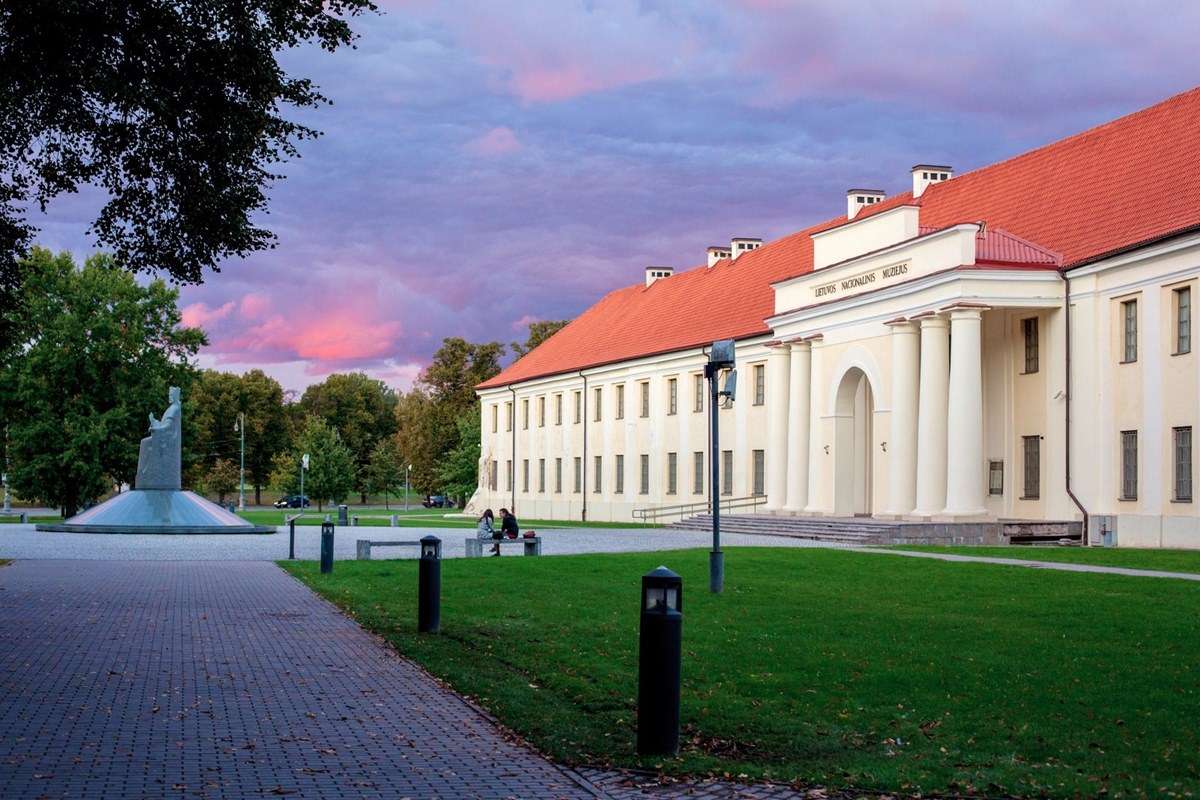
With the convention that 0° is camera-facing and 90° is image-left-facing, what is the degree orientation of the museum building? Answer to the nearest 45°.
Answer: approximately 45°

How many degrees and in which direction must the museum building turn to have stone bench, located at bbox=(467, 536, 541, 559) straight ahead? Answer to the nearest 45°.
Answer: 0° — it already faces it

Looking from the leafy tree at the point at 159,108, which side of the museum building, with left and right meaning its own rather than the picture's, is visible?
front

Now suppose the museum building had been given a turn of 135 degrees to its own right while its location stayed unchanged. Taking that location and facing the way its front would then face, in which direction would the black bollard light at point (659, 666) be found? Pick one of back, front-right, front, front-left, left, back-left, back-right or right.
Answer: back

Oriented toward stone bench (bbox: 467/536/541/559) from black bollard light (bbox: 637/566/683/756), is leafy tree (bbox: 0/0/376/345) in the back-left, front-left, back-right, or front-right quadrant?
front-left

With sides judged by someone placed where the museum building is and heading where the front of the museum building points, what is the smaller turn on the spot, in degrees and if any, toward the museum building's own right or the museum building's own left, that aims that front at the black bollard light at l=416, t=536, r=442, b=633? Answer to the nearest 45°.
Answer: approximately 45° to the museum building's own left
